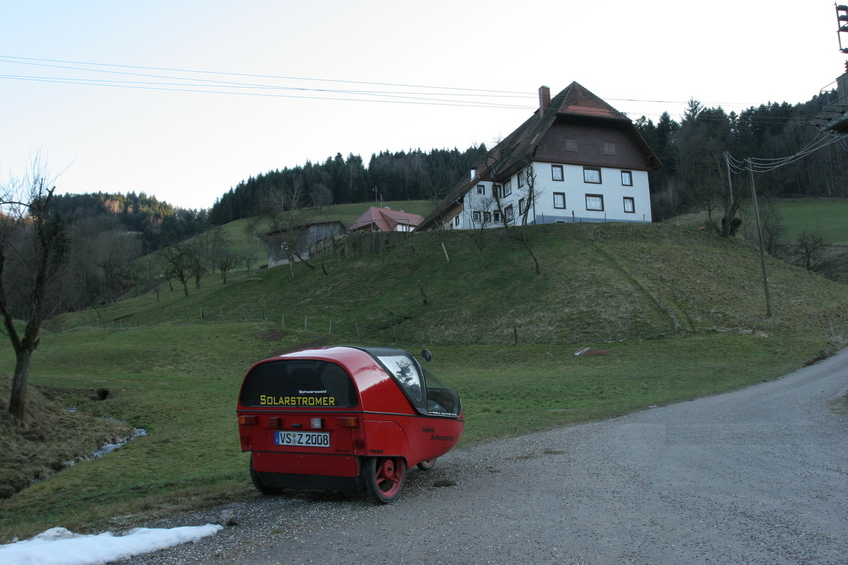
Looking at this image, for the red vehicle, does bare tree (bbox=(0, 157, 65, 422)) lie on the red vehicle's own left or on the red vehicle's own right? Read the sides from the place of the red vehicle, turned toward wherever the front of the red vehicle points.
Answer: on the red vehicle's own left

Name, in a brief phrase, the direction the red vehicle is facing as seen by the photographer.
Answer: facing away from the viewer and to the right of the viewer
